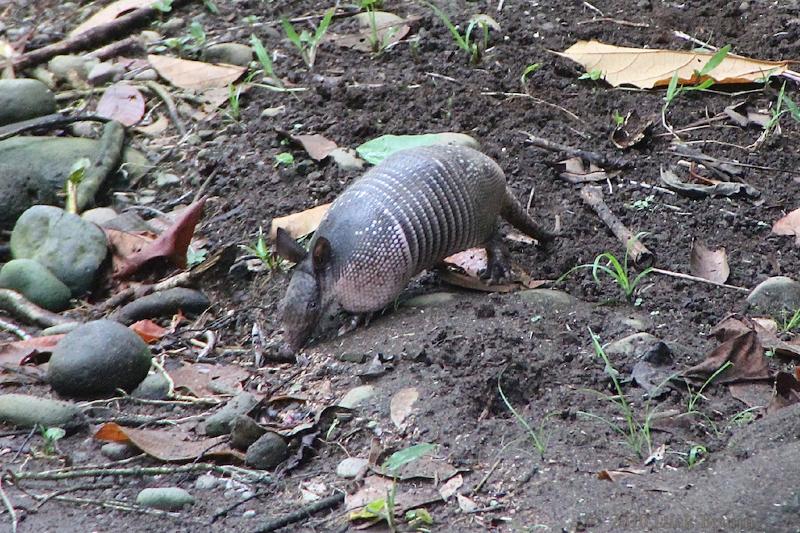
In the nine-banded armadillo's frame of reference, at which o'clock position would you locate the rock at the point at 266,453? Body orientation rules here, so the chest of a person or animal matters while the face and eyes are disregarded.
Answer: The rock is roughly at 11 o'clock from the nine-banded armadillo.

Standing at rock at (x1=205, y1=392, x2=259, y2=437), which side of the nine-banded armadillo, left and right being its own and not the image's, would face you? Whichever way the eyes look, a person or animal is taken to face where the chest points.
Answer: front

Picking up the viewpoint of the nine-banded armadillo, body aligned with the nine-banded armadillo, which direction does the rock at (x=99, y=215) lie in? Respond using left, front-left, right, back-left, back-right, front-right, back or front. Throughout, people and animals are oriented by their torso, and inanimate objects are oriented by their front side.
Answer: right

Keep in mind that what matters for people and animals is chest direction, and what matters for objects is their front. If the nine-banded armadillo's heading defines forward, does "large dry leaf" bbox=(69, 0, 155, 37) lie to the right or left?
on its right

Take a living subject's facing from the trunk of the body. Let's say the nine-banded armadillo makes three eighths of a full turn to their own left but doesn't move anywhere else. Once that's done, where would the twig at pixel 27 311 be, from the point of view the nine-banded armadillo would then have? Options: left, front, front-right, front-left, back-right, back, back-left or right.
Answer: back

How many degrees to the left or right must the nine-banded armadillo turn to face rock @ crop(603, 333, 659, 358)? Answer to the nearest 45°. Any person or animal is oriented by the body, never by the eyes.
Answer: approximately 90° to its left

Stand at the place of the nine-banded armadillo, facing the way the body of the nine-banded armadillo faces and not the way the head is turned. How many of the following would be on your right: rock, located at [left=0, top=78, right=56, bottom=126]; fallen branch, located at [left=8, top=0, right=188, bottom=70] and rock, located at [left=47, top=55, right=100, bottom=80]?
3

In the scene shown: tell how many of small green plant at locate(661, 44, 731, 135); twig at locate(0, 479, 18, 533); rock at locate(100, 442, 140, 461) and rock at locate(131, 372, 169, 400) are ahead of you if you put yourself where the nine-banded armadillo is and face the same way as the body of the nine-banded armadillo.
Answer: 3

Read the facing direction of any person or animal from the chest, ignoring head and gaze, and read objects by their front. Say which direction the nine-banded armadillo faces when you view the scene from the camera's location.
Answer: facing the viewer and to the left of the viewer

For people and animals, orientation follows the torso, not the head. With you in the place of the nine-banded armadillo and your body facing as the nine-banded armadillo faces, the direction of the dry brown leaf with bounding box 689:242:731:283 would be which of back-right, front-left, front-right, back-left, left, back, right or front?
back-left

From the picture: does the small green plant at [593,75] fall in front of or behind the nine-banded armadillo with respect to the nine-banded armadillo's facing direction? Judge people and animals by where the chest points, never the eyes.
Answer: behind

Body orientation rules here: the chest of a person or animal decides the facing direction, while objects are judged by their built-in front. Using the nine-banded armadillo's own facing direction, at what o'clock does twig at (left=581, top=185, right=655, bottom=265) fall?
The twig is roughly at 7 o'clock from the nine-banded armadillo.

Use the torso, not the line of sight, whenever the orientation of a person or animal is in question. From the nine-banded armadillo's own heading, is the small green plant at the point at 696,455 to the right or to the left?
on its left

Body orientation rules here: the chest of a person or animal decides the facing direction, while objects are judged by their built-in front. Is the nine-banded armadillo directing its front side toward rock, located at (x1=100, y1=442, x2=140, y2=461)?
yes

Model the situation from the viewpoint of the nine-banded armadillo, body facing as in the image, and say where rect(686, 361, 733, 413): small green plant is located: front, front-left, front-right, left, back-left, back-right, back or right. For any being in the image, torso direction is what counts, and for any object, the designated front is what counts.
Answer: left

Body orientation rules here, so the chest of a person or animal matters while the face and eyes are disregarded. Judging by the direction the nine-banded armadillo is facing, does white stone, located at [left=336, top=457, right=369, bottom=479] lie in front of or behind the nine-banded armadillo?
in front

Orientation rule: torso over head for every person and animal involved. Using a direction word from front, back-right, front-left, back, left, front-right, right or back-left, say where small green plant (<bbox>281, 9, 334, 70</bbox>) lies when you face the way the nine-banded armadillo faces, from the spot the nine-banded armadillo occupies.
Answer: back-right

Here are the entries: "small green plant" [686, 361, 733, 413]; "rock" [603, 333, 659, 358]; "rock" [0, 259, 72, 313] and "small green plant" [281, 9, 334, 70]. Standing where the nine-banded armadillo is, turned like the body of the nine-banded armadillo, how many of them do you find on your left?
2

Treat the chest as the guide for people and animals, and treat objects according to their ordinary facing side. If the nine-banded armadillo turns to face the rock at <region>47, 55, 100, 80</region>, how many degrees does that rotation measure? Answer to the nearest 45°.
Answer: approximately 90° to its right
